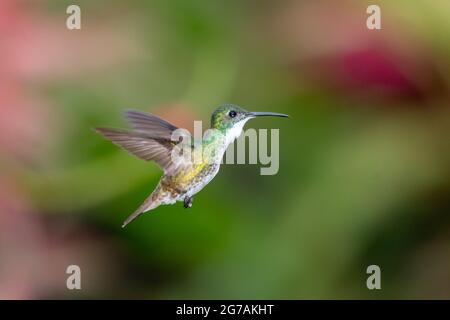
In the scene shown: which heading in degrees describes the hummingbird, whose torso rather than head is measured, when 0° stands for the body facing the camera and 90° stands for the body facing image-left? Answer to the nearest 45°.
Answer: approximately 270°
